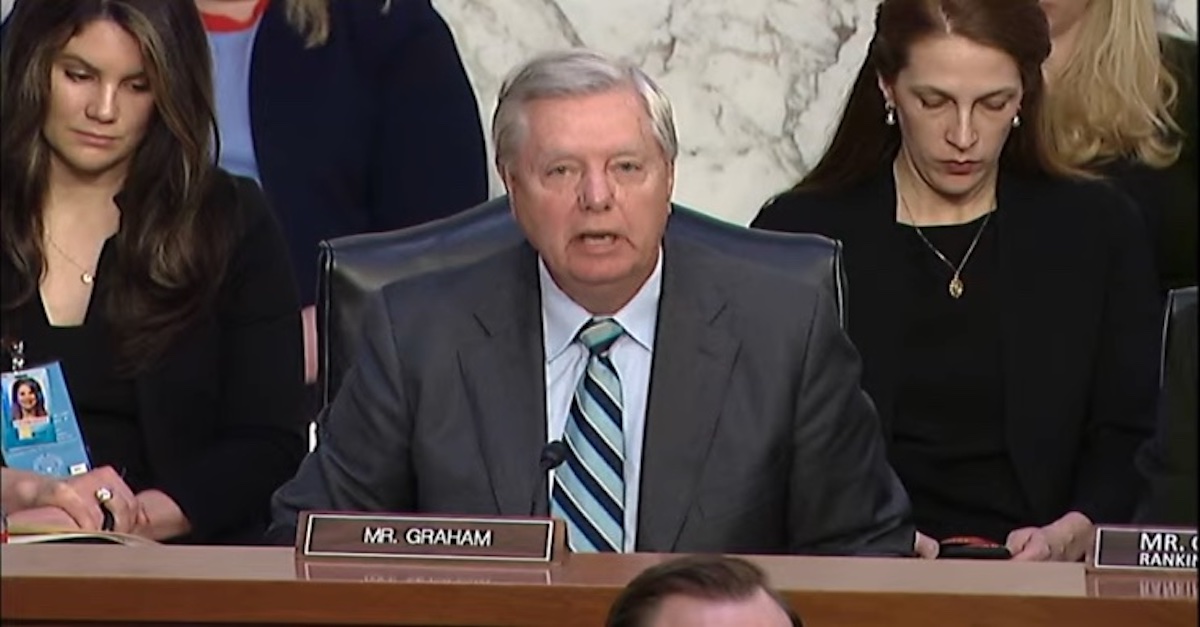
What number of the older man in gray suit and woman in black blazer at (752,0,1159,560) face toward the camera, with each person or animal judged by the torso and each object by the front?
2

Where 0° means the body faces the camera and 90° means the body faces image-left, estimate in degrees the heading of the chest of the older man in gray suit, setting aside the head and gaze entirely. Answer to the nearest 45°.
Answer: approximately 0°

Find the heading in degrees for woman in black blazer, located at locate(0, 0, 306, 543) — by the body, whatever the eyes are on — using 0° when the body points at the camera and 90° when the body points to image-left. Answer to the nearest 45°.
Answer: approximately 45°

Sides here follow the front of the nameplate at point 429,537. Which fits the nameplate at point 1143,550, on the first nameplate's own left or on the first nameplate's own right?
on the first nameplate's own left

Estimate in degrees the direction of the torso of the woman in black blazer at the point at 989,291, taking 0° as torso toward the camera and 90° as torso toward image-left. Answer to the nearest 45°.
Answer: approximately 0°

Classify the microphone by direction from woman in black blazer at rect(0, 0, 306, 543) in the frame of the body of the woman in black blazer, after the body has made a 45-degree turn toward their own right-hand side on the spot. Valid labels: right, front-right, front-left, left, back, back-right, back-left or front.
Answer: back-left

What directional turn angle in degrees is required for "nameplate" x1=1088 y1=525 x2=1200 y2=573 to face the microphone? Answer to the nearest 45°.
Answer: approximately 90° to its right

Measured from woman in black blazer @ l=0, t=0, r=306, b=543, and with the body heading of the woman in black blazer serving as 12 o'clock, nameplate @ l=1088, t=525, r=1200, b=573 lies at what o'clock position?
The nameplate is roughly at 9 o'clock from the woman in black blazer.

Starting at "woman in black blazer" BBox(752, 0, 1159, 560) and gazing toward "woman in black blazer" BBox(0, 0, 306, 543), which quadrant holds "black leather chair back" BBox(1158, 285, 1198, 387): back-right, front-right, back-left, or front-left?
back-left
